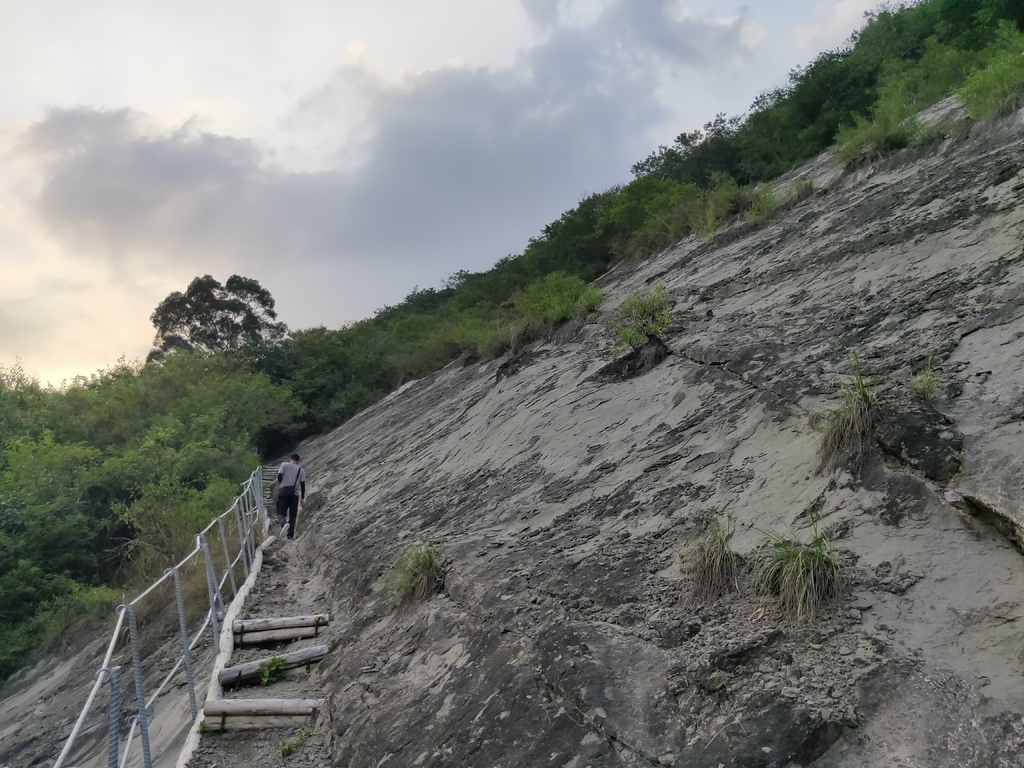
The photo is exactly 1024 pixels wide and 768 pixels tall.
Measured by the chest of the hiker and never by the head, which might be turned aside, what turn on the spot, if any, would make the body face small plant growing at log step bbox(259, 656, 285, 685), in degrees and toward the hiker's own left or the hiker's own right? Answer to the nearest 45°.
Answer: approximately 180°

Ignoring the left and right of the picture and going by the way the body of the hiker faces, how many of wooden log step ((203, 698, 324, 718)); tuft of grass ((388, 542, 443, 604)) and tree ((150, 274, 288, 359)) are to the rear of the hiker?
2

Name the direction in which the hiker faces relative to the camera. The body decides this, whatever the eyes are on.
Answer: away from the camera

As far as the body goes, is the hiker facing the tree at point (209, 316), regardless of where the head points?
yes

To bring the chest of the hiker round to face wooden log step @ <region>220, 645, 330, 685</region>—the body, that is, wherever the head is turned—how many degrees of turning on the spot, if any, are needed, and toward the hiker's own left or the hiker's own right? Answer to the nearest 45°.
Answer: approximately 180°

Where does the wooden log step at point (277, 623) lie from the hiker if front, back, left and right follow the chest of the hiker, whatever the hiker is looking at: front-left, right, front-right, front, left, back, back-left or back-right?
back

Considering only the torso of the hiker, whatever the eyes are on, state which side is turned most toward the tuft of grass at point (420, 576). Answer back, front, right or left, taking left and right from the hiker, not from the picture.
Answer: back

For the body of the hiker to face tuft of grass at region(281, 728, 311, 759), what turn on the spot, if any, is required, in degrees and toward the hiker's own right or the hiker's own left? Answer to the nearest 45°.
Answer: approximately 180°

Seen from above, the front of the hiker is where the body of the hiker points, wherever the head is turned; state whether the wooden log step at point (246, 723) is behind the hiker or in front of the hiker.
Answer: behind

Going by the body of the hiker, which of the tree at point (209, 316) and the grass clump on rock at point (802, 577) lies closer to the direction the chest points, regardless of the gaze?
the tree
